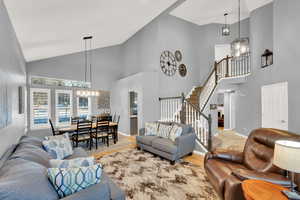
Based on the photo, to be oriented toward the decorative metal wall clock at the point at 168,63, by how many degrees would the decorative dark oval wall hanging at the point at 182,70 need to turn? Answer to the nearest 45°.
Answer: approximately 90° to its right

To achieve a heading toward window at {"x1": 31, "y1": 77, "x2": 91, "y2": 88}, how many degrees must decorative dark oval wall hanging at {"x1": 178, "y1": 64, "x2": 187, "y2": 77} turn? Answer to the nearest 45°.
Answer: approximately 135° to its right

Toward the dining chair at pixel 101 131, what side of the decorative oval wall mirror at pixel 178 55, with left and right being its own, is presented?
right

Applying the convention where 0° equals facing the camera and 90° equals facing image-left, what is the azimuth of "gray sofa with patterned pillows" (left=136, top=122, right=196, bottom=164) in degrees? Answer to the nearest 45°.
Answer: approximately 45°

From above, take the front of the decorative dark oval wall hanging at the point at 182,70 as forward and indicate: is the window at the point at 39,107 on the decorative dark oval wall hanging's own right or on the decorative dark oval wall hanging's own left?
on the decorative dark oval wall hanging's own right

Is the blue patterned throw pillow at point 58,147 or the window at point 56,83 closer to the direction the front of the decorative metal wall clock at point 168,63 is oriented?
the blue patterned throw pillow

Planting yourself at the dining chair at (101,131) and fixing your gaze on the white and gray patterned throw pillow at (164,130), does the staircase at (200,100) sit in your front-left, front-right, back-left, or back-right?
front-left

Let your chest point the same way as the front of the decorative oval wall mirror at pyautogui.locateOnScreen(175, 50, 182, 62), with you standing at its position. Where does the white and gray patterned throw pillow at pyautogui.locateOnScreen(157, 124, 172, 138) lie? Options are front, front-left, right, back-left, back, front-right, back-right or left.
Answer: front-right

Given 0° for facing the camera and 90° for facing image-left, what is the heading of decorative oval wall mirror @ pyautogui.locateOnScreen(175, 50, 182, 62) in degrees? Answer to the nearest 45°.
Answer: approximately 315°

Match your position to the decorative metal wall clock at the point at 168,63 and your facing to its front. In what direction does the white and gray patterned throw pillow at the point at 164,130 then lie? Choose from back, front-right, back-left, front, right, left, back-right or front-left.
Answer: front-right

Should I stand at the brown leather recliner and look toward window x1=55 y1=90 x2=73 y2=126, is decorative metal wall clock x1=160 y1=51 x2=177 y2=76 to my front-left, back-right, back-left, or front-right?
front-right

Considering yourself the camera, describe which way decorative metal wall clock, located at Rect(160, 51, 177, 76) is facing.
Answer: facing the viewer and to the right of the viewer

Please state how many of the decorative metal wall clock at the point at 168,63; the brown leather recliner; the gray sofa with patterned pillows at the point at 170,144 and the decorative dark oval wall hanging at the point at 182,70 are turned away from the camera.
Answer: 0

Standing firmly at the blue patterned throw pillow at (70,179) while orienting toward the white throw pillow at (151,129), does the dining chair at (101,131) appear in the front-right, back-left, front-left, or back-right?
front-left

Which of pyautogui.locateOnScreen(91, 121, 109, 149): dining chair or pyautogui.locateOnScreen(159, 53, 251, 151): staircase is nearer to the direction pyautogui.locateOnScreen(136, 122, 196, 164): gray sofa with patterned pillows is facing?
the dining chair
